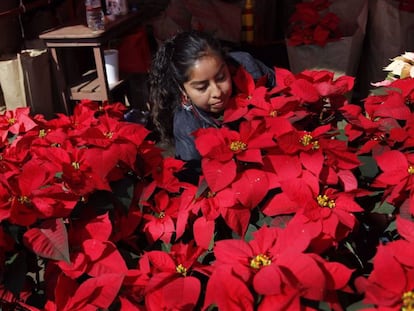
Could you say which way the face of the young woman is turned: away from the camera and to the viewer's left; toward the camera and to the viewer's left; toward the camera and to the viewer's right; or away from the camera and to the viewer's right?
toward the camera and to the viewer's right

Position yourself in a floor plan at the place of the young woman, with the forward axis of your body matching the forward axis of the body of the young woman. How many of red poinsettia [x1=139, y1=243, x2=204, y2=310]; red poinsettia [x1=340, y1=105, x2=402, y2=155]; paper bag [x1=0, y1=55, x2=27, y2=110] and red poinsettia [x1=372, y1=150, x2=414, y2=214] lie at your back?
1

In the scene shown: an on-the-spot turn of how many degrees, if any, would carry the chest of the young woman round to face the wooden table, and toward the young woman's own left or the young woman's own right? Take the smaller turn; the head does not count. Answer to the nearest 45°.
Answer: approximately 180°

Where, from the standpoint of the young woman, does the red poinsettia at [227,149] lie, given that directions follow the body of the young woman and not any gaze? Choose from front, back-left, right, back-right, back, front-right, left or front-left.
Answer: front-right

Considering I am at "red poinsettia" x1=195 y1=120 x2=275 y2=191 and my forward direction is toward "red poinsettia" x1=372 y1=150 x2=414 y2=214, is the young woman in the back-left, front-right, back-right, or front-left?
back-left

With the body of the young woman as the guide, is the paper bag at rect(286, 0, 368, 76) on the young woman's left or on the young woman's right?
on the young woman's left

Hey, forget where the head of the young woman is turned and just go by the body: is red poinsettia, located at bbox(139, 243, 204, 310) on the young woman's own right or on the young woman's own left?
on the young woman's own right

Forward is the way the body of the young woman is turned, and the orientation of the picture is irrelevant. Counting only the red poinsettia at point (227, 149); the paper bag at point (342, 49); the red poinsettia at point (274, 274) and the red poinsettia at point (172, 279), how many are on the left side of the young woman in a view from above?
1

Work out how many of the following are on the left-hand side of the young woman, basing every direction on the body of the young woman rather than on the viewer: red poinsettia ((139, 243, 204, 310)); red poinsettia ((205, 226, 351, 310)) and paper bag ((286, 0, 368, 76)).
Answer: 1

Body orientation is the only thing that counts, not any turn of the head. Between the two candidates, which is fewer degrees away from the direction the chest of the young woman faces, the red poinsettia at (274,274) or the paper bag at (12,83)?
the red poinsettia

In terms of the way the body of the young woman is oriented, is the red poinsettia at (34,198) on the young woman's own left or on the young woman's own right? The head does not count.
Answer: on the young woman's own right

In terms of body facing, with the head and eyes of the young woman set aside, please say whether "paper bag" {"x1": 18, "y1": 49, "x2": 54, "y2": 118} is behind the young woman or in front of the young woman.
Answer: behind

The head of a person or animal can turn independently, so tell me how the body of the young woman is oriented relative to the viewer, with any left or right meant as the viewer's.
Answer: facing the viewer and to the right of the viewer

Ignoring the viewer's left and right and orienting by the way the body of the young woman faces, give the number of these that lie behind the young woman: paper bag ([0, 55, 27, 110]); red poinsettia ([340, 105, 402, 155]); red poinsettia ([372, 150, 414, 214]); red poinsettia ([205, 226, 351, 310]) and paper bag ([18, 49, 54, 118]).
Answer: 2

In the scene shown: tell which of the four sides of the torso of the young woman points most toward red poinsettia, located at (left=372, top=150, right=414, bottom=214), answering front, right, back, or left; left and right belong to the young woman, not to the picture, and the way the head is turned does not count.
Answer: front

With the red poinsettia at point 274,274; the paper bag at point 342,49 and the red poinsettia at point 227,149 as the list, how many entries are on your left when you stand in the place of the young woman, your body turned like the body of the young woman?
1
